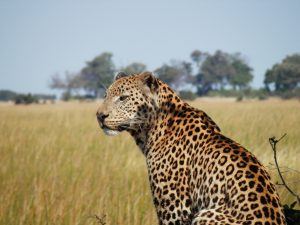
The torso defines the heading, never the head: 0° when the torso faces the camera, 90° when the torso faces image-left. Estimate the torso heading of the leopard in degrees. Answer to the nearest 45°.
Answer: approximately 90°
